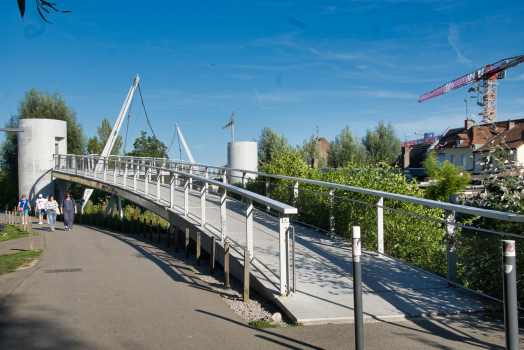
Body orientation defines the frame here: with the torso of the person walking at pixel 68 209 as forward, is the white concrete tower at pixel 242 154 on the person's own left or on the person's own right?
on the person's own left

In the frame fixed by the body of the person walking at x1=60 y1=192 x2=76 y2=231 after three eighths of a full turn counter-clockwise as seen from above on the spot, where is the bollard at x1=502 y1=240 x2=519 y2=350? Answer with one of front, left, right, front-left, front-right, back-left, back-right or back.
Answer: back-right

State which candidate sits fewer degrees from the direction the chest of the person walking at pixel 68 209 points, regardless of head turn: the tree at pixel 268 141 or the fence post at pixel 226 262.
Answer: the fence post

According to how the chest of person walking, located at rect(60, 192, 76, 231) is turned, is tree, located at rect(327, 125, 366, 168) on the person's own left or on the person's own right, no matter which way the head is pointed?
on the person's own left

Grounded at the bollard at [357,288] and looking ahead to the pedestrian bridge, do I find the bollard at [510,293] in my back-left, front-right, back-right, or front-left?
back-right

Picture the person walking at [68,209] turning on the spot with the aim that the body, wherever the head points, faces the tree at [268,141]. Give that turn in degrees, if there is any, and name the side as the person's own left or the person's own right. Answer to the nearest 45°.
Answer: approximately 135° to the person's own left

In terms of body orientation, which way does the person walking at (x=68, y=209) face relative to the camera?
toward the camera

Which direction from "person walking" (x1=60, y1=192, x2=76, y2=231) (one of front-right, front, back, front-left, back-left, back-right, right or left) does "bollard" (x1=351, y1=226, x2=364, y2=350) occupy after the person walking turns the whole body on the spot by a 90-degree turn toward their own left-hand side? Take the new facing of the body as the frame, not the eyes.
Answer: right

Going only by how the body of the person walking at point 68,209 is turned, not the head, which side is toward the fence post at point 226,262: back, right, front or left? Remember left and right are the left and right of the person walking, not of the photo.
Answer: front

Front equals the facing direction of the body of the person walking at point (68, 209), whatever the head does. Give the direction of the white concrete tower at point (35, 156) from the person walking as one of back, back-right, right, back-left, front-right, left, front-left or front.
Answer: back
